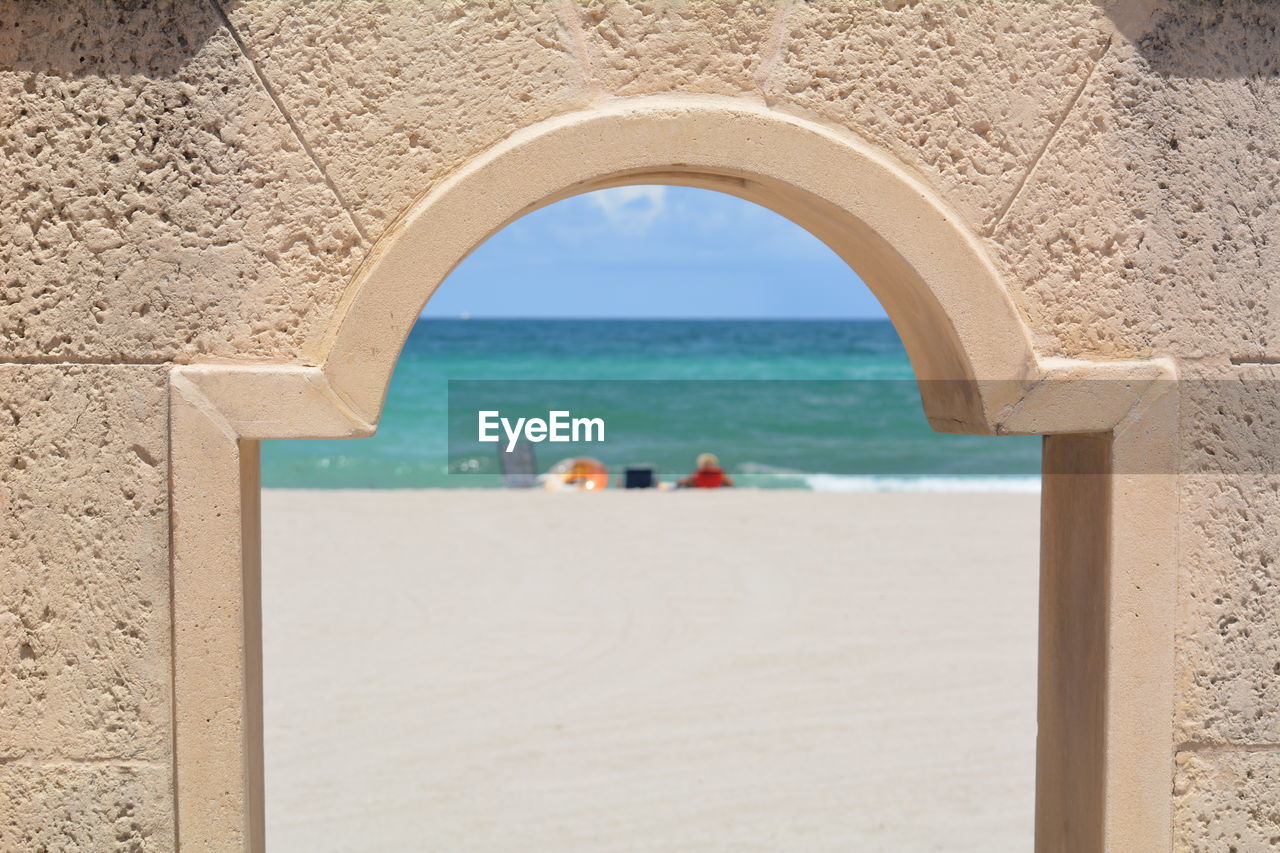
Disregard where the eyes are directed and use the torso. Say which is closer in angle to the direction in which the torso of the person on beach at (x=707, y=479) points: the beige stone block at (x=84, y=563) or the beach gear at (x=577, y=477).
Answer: the beach gear

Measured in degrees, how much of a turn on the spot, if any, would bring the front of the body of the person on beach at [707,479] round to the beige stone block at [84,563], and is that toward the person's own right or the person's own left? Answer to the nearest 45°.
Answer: approximately 180°

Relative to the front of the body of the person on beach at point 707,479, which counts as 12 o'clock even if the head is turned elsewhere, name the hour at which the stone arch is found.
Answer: The stone arch is roughly at 6 o'clock from the person on beach.

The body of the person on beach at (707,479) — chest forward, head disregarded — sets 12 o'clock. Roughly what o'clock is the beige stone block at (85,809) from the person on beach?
The beige stone block is roughly at 6 o'clock from the person on beach.

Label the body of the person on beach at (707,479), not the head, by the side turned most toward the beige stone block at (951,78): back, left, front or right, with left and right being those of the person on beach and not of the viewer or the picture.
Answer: back

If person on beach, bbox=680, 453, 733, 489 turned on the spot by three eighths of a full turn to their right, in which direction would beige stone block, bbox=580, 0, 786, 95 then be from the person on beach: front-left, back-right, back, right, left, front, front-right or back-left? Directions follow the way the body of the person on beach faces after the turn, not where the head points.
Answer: front-right

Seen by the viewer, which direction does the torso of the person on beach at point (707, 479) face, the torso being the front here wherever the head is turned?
away from the camera

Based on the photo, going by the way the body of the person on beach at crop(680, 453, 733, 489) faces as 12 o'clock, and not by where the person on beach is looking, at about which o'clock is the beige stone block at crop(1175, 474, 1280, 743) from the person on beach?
The beige stone block is roughly at 6 o'clock from the person on beach.

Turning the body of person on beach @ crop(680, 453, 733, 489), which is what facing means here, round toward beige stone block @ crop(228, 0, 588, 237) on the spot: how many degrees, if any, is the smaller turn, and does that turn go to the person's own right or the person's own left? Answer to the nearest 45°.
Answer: approximately 180°

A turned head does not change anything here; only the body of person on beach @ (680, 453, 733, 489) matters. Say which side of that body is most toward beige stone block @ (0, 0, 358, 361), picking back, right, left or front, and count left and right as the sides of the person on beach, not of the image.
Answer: back

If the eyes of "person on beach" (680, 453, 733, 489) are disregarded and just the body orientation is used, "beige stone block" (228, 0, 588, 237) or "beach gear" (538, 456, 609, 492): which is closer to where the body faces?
the beach gear

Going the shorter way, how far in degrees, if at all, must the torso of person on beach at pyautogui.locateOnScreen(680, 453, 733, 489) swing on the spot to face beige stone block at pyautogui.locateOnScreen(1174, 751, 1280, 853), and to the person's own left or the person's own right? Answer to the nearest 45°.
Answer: approximately 180°
